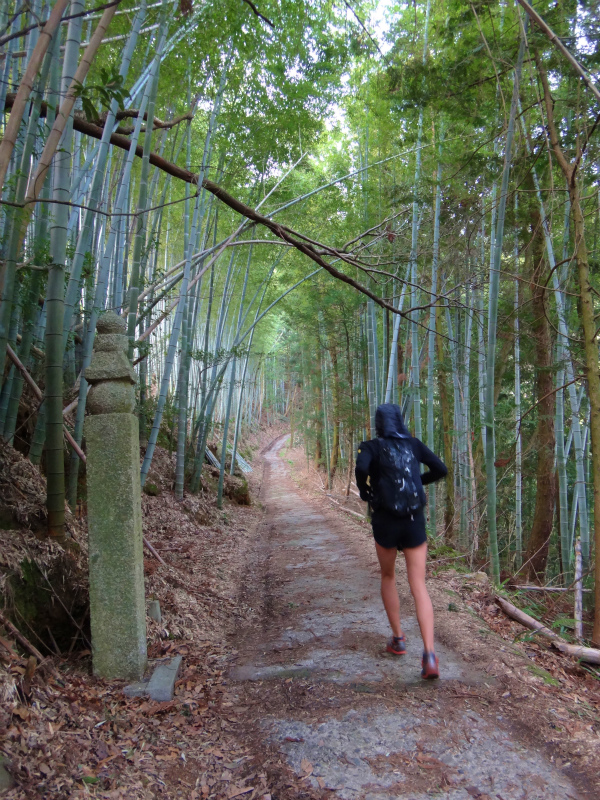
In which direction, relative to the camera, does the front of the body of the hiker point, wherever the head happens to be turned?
away from the camera

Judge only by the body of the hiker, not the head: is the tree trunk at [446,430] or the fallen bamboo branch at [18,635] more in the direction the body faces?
the tree trunk

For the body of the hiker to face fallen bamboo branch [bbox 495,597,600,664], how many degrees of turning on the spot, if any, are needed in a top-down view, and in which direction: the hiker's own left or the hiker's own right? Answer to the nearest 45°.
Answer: approximately 45° to the hiker's own right

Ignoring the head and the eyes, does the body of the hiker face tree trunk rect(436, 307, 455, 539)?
yes

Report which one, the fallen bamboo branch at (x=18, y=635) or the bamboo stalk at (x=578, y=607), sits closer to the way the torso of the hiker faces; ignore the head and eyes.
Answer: the bamboo stalk

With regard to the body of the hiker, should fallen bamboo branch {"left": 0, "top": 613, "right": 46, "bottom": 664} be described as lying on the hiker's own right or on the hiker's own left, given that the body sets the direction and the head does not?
on the hiker's own left

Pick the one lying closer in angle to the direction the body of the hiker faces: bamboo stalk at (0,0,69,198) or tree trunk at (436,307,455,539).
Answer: the tree trunk
